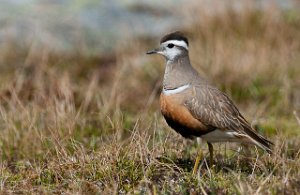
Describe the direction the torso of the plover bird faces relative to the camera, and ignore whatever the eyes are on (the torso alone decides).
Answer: to the viewer's left
